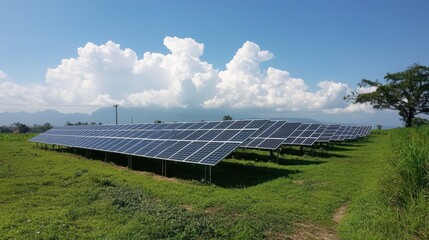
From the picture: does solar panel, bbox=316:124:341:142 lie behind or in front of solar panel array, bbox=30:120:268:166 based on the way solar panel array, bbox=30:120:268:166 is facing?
behind

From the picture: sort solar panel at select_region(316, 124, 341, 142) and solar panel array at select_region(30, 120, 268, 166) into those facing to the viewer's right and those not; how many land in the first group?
0

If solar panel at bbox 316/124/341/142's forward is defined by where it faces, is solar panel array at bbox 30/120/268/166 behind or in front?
in front
